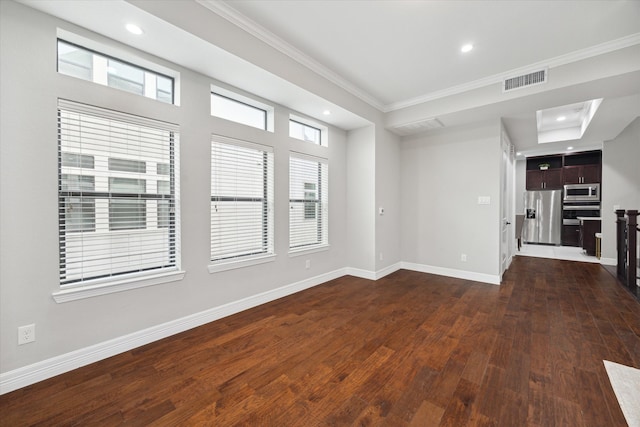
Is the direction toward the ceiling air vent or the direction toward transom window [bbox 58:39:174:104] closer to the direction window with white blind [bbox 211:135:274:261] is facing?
the ceiling air vent

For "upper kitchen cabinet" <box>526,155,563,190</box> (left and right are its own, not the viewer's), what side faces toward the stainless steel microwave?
left

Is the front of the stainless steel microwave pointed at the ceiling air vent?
yes

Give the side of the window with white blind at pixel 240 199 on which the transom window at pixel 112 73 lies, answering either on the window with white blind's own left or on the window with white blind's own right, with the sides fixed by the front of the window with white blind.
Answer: on the window with white blind's own right

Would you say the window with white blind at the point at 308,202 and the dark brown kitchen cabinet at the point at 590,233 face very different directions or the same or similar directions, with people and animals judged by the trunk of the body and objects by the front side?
very different directions

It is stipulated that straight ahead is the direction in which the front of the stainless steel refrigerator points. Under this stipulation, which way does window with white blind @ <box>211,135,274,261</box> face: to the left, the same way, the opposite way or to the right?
to the left

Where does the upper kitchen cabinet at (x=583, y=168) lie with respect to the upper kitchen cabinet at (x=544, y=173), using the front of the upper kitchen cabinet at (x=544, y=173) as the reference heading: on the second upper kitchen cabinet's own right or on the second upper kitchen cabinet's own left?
on the second upper kitchen cabinet's own left

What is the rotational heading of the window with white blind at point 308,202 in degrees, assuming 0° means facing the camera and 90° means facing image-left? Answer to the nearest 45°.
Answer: approximately 315°
